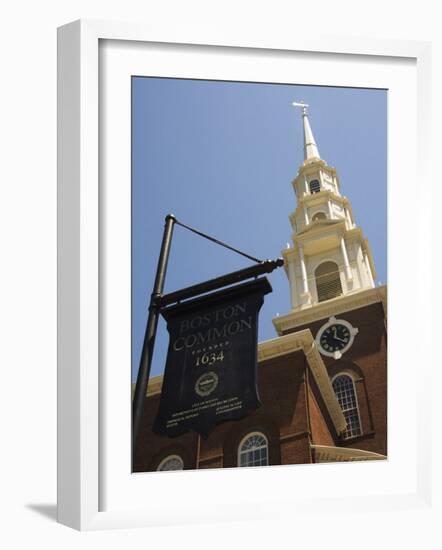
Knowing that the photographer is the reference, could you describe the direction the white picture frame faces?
facing the viewer and to the right of the viewer
